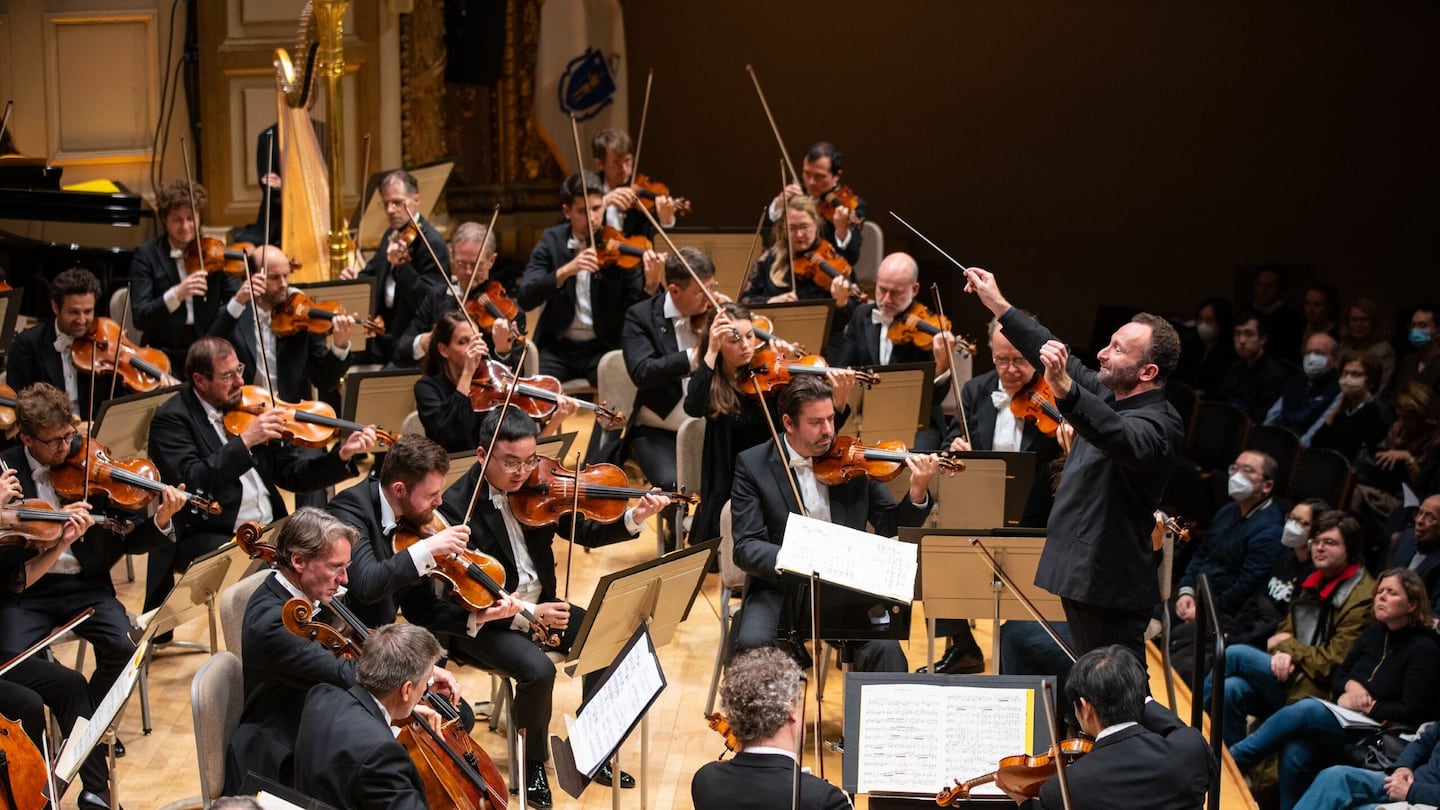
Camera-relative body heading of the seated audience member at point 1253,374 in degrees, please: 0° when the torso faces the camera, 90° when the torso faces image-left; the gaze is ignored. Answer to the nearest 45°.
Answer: approximately 45°

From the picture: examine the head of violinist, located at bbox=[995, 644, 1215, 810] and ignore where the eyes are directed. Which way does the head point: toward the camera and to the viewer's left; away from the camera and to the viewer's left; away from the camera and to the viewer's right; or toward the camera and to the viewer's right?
away from the camera and to the viewer's left

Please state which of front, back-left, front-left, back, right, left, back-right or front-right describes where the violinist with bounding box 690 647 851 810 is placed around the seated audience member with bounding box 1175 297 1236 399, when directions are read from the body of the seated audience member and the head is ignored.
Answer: front-left

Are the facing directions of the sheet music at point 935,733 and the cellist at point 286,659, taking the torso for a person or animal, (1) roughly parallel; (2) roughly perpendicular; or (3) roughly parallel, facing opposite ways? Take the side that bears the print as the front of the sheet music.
roughly perpendicular

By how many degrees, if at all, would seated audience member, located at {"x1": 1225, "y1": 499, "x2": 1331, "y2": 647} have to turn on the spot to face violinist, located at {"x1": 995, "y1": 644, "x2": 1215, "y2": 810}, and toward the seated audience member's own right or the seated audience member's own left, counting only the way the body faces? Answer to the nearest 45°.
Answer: approximately 45° to the seated audience member's own left

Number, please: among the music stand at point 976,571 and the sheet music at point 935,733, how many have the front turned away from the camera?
1

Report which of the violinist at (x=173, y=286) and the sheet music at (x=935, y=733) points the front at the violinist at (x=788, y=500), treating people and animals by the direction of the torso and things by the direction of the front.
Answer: the violinist at (x=173, y=286)

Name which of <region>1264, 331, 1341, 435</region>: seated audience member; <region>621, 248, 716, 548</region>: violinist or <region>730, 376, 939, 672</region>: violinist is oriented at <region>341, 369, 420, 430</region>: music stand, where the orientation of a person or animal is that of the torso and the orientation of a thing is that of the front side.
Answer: the seated audience member

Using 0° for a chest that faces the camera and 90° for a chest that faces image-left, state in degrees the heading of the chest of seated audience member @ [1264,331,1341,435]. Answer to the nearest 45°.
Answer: approximately 45°

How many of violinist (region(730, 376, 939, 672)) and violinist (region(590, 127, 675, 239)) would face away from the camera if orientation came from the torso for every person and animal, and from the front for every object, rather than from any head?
0

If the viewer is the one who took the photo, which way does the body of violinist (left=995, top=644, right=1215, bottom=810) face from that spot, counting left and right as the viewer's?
facing away from the viewer and to the left of the viewer

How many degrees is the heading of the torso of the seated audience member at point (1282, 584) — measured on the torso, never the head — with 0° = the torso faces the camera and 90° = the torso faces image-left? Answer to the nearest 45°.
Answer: approximately 45°

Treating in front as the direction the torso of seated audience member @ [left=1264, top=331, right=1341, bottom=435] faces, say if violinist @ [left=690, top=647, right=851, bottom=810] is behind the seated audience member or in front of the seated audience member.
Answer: in front

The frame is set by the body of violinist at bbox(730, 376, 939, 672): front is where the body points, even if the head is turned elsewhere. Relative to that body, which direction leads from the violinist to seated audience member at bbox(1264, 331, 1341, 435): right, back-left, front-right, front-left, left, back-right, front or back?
left

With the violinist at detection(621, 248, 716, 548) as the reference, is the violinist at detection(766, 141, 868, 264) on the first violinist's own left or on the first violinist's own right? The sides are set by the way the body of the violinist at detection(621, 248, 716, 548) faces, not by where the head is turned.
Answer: on the first violinist's own left

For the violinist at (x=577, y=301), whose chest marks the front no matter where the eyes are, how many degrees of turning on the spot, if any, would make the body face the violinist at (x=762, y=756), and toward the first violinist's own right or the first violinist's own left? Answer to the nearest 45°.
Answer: approximately 45° to the first violinist's own right

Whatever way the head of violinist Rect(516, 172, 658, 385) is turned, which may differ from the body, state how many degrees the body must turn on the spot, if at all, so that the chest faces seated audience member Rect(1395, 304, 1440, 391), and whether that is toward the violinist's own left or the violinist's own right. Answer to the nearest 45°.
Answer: approximately 45° to the violinist's own left

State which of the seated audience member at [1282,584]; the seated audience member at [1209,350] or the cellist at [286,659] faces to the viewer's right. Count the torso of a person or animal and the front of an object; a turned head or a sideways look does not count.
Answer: the cellist
